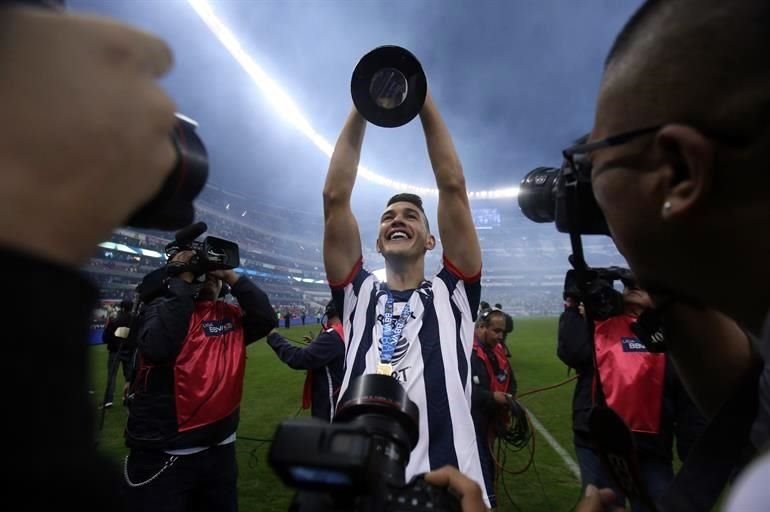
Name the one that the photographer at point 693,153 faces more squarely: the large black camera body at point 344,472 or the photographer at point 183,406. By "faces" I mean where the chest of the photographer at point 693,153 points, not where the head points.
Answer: the photographer

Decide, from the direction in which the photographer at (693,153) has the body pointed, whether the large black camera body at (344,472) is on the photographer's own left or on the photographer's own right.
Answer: on the photographer's own left

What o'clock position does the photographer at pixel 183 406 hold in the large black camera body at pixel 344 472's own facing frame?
The photographer is roughly at 11 o'clock from the large black camera body.

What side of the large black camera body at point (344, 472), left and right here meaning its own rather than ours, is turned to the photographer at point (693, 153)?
right

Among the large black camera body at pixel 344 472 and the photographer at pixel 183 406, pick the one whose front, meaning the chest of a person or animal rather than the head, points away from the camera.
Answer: the large black camera body

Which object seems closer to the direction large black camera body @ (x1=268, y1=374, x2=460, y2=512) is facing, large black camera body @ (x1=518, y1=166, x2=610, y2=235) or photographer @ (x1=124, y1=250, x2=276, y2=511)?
the photographer

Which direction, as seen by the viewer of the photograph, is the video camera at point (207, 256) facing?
facing the viewer and to the right of the viewer

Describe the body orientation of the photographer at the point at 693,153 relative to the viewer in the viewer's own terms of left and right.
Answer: facing away from the viewer and to the left of the viewer

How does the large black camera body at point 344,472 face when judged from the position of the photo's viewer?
facing away from the viewer

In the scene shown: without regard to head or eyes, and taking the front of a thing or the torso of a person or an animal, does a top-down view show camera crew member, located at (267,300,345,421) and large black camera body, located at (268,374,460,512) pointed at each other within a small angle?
no

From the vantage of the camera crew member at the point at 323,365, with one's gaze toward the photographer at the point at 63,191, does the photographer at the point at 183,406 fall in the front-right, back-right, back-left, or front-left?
front-right

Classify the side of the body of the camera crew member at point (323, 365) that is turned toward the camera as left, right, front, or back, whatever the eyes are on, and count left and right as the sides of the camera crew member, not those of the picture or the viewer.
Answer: left
